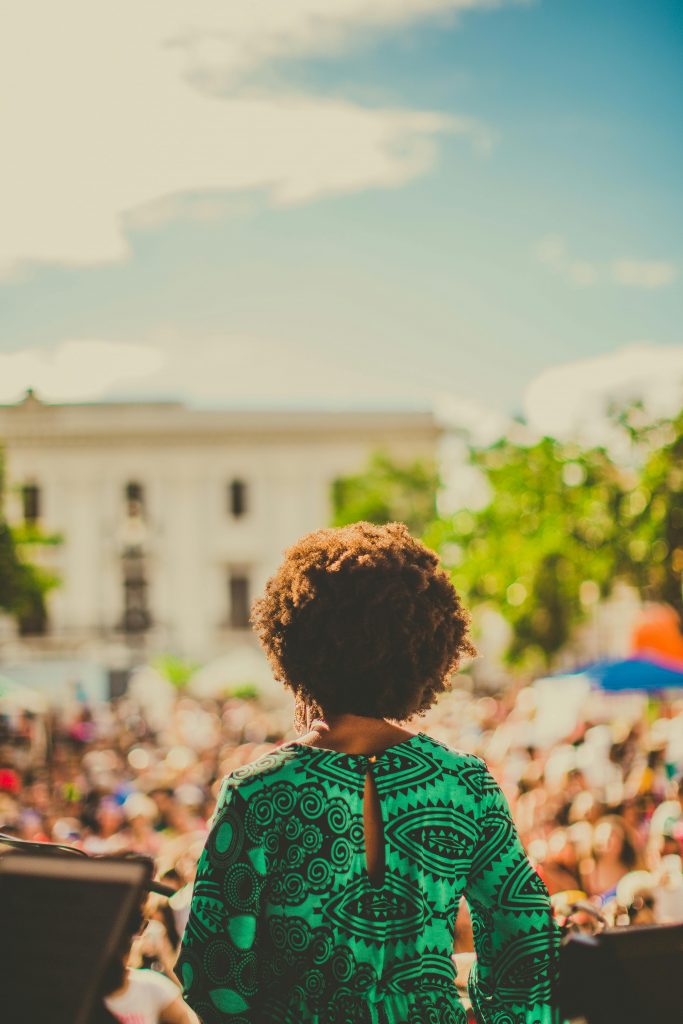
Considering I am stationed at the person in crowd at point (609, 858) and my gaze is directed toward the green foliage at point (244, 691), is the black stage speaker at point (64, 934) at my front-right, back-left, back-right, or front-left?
back-left

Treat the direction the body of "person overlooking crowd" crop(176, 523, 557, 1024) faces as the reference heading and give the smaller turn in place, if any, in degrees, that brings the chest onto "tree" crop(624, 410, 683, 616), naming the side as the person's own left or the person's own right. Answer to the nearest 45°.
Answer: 0° — they already face it

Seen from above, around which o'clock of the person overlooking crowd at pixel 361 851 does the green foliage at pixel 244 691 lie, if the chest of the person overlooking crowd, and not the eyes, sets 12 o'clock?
The green foliage is roughly at 12 o'clock from the person overlooking crowd.

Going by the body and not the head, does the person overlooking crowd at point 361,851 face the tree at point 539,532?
yes

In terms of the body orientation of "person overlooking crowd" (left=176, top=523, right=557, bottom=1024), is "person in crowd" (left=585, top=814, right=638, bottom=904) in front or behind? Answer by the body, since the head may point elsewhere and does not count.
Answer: in front

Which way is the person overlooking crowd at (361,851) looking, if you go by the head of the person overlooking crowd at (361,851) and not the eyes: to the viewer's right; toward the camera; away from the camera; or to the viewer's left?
away from the camera

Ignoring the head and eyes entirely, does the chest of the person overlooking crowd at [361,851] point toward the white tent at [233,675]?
yes

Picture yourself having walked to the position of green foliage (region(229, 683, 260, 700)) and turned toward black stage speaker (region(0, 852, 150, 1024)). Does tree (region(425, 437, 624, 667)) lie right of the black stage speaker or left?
left

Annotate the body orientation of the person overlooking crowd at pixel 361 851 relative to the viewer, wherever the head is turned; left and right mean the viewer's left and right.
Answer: facing away from the viewer

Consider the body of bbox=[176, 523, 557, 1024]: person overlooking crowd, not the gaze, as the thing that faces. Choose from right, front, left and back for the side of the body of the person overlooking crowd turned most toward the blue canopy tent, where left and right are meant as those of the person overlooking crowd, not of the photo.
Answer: front

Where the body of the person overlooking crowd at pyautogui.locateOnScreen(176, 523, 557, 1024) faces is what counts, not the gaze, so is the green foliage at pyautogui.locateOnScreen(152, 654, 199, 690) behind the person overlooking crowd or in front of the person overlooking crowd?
in front
